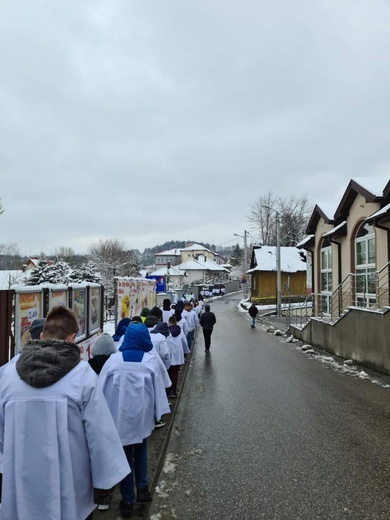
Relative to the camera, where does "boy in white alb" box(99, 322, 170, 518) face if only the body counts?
away from the camera

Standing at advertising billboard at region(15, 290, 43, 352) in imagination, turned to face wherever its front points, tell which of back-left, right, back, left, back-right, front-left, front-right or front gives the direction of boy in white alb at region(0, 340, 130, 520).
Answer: front-right

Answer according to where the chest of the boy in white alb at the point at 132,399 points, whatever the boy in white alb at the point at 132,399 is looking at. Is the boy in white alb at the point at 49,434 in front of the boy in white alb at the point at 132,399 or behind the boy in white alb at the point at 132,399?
behind

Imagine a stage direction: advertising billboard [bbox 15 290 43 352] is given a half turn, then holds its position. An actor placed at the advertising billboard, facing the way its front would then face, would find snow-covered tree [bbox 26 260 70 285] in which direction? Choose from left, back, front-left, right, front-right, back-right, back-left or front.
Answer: front-right

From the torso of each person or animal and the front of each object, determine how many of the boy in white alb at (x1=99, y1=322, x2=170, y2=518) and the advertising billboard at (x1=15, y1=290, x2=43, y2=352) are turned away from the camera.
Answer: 1

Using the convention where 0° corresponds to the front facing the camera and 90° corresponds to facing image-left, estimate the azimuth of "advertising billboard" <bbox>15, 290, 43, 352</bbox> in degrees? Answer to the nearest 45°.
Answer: approximately 315°

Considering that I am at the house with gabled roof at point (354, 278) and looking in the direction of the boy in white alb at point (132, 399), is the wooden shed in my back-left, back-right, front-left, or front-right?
back-right

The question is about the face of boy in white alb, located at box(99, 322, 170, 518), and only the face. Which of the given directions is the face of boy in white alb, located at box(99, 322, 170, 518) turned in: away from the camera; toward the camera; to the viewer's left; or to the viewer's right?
away from the camera

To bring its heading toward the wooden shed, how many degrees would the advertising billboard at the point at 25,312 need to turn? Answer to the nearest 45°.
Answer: approximately 90° to its left

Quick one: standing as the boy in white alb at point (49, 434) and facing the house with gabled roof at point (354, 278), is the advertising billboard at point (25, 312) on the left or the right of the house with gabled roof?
left

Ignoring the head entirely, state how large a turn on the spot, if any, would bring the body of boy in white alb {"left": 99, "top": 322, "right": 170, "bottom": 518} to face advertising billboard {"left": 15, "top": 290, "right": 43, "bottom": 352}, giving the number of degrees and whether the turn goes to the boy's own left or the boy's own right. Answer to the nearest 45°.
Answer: approximately 45° to the boy's own left

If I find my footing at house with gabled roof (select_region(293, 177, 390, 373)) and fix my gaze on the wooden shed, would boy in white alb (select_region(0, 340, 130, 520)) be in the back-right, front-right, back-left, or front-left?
back-left

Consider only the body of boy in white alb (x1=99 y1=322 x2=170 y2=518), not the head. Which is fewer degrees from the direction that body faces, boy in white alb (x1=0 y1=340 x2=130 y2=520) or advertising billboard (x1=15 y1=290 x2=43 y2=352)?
the advertising billboard

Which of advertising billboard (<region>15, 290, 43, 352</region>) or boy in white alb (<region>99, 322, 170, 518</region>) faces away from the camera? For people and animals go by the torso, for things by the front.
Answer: the boy in white alb
